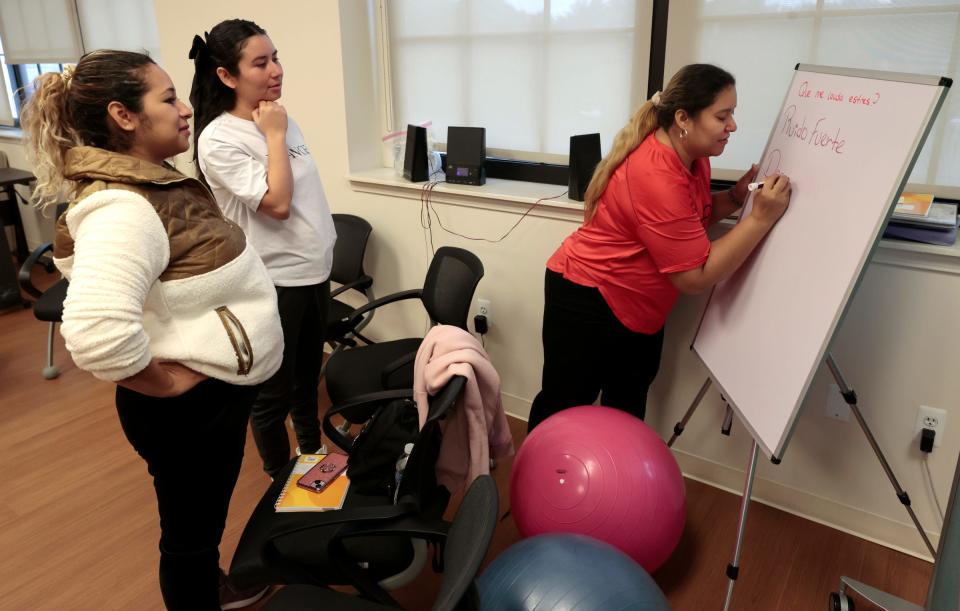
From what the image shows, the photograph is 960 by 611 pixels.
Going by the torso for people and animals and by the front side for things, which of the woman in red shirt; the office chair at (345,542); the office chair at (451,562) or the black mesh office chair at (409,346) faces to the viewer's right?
the woman in red shirt

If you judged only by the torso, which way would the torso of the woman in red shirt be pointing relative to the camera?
to the viewer's right

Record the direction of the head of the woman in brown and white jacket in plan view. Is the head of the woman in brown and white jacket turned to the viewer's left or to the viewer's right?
to the viewer's right

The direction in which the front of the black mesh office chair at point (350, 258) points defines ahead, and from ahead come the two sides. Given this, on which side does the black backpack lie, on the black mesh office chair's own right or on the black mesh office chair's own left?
on the black mesh office chair's own left

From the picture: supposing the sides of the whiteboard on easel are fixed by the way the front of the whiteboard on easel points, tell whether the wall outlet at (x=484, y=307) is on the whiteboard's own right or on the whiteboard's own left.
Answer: on the whiteboard's own right

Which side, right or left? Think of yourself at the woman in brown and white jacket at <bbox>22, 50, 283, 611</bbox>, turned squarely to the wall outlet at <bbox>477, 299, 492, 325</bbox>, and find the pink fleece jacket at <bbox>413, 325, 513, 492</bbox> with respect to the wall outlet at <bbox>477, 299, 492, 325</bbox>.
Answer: right

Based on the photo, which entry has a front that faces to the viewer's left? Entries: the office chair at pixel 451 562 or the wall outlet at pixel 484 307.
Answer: the office chair

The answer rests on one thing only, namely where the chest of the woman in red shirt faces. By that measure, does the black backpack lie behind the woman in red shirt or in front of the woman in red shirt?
behind

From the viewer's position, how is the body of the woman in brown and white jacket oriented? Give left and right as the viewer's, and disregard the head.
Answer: facing to the right of the viewer

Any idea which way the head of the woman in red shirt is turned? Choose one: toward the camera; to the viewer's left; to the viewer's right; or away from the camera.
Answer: to the viewer's right

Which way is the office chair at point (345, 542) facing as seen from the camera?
to the viewer's left

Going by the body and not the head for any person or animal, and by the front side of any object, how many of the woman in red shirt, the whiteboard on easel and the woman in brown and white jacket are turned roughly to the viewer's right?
2
